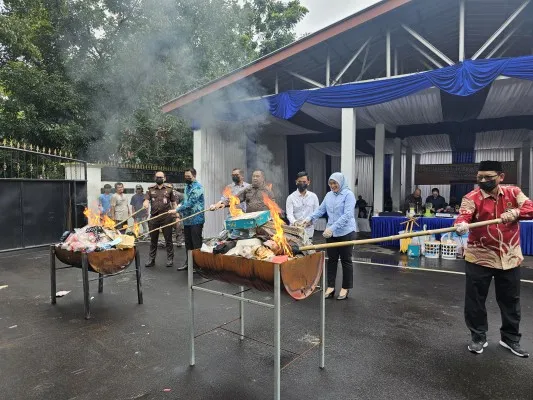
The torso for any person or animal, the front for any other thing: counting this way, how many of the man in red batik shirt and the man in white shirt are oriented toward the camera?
2

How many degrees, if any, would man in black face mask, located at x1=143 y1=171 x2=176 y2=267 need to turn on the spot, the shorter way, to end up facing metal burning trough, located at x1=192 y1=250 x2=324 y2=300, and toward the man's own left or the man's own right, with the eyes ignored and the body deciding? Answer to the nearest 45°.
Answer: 0° — they already face it

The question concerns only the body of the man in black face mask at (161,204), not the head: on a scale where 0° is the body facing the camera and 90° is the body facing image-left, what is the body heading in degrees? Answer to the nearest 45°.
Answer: approximately 0°

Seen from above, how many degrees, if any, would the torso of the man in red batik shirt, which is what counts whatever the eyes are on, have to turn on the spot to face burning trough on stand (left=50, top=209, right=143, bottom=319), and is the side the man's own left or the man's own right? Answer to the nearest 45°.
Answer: approximately 90° to the man's own right

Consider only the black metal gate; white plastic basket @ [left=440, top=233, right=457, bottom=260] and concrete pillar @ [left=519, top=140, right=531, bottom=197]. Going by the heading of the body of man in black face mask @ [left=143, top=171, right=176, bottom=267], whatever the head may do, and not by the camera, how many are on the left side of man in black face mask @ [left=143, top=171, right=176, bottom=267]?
2

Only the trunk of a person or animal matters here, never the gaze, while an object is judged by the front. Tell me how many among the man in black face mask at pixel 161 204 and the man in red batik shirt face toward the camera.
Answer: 2

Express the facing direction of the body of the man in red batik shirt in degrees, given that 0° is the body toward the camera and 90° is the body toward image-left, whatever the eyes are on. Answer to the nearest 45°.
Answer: approximately 0°

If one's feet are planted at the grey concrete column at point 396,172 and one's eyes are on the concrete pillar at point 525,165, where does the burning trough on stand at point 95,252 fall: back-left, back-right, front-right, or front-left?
back-right

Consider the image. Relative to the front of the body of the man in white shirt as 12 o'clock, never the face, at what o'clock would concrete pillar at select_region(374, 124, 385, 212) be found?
The concrete pillar is roughly at 7 o'clock from the man in white shirt.

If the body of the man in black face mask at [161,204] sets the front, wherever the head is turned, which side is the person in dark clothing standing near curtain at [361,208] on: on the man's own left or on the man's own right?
on the man's own left
